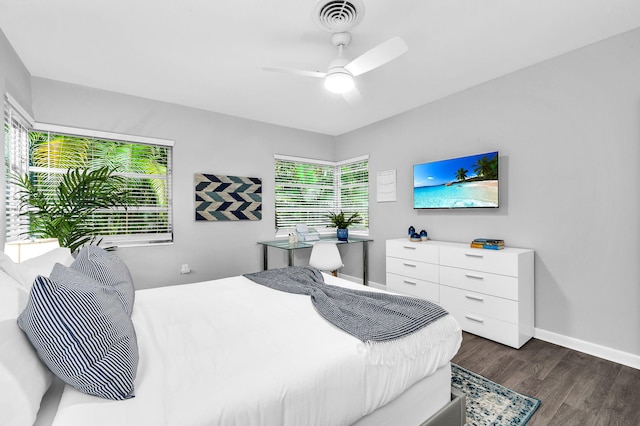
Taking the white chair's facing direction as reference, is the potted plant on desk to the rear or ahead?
ahead

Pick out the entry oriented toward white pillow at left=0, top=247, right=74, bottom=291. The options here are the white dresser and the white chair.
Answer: the white dresser

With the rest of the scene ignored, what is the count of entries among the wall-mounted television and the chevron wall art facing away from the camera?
0

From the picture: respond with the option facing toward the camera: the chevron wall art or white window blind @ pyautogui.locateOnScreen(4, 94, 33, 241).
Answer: the chevron wall art

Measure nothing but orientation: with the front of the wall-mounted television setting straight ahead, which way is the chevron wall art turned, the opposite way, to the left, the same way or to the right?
to the left

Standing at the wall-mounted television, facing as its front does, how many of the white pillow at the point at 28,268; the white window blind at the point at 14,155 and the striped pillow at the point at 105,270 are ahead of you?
3

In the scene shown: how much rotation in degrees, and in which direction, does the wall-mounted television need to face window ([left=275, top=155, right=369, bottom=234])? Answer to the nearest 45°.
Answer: approximately 45° to its right

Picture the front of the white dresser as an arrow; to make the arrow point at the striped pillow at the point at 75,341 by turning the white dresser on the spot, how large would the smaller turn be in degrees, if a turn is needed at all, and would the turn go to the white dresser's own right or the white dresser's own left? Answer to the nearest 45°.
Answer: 0° — it already faces it

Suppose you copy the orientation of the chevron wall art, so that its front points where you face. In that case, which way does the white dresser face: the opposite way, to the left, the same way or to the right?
to the right

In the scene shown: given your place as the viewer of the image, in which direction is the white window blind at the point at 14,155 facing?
facing to the right of the viewer

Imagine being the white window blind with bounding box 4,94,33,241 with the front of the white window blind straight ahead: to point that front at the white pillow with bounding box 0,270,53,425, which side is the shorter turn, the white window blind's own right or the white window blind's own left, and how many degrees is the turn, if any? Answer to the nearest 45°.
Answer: approximately 90° to the white window blind's own right

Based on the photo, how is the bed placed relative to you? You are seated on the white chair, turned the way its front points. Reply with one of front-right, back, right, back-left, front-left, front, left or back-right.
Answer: back

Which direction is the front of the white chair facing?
away from the camera

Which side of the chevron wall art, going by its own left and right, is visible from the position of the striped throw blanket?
front

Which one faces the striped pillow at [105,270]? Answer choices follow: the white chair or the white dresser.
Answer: the white dresser

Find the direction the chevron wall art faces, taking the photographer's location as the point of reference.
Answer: facing the viewer
